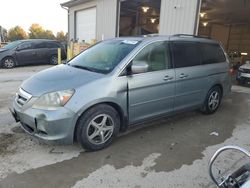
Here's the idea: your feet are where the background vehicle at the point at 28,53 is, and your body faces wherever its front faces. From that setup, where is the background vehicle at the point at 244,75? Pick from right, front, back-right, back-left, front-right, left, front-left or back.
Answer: back-left

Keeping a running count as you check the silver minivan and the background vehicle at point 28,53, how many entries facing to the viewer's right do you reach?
0

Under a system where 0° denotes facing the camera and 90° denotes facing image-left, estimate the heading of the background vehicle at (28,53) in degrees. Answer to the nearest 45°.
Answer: approximately 90°

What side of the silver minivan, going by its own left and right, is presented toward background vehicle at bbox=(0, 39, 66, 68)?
right

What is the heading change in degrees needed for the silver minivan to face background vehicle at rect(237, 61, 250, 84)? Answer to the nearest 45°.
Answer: approximately 180°

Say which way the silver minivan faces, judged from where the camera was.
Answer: facing the viewer and to the left of the viewer

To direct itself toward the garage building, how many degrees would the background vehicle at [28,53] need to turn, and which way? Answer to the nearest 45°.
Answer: approximately 180°
